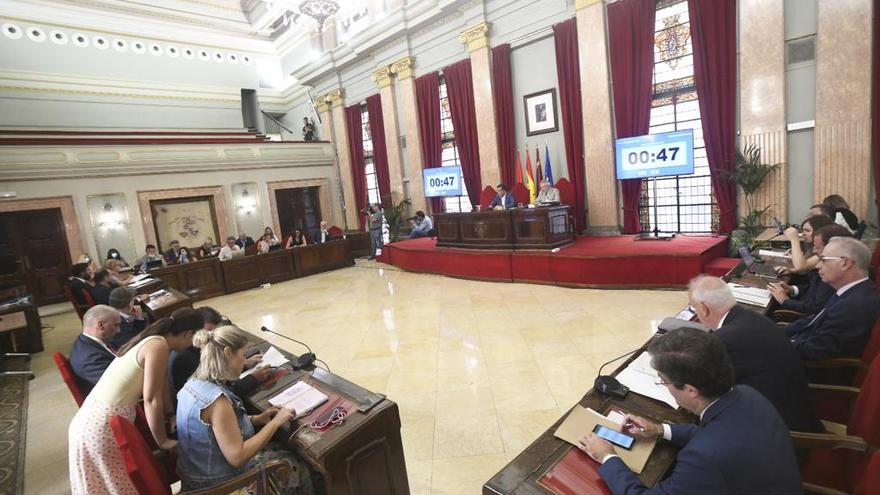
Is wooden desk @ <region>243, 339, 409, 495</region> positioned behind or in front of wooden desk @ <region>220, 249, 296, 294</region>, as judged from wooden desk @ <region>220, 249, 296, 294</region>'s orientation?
in front

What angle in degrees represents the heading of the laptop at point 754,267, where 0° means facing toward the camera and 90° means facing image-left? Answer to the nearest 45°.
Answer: approximately 270°

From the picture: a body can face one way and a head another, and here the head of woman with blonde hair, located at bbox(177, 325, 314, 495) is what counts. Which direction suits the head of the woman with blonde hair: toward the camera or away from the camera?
away from the camera

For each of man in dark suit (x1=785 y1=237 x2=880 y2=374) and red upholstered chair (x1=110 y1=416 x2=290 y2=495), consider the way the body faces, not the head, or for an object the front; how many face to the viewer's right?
1

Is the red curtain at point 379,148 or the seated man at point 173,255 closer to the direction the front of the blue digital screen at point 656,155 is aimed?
the seated man

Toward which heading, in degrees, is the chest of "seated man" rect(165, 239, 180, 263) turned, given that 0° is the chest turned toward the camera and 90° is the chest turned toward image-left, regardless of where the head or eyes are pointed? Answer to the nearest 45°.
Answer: approximately 315°

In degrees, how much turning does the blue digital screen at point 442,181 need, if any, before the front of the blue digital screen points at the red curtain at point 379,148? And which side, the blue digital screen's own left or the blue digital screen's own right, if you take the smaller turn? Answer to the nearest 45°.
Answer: approximately 135° to the blue digital screen's own right

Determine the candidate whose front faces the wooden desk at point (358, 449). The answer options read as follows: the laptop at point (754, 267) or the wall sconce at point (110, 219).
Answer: the wall sconce

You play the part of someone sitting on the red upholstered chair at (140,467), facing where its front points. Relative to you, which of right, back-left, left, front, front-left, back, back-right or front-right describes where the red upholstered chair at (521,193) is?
front-left

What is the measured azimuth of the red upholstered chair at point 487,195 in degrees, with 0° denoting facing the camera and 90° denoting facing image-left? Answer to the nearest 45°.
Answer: approximately 45°

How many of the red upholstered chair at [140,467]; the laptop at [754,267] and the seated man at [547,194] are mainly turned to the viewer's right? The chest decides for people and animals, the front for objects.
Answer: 2

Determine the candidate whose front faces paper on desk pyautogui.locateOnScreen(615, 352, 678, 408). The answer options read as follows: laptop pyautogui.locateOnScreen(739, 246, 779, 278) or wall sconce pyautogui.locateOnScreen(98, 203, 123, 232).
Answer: the wall sconce

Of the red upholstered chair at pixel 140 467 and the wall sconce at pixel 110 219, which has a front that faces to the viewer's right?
the red upholstered chair

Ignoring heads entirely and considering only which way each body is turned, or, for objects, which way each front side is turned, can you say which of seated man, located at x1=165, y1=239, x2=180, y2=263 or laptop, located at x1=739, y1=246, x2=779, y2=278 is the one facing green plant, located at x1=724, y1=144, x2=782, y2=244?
the seated man

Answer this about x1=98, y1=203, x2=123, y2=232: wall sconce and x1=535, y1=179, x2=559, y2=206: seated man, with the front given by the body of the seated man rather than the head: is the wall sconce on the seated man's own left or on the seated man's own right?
on the seated man's own right

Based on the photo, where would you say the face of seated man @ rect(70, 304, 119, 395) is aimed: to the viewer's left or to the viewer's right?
to the viewer's right

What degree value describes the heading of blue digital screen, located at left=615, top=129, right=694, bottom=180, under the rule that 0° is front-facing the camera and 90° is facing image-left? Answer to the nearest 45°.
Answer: approximately 45°
